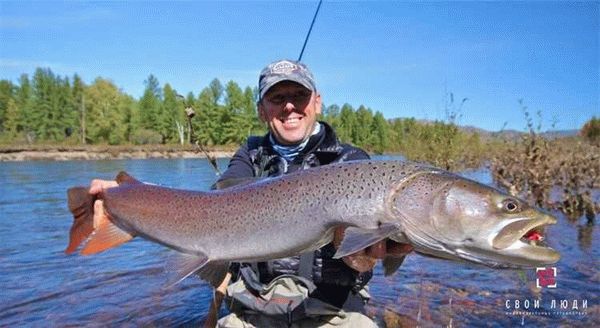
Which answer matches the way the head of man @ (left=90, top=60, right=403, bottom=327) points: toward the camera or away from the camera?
toward the camera

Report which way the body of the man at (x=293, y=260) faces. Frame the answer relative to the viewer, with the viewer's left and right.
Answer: facing the viewer
